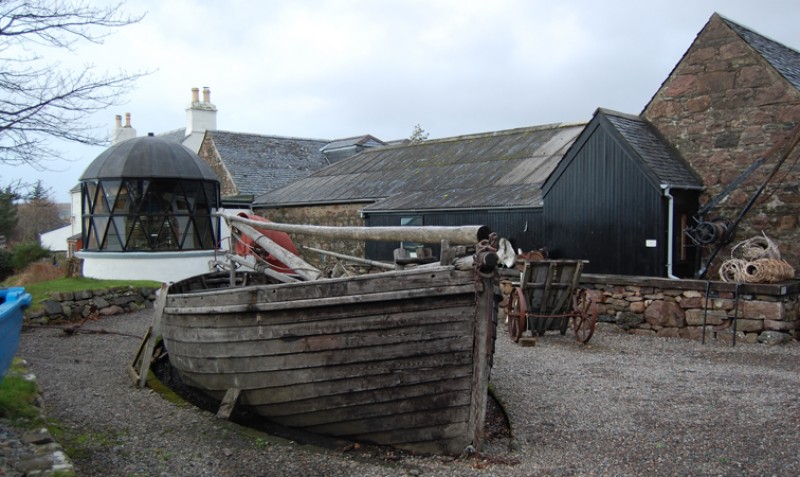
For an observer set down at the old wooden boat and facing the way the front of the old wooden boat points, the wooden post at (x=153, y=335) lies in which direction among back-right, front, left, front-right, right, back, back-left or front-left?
back

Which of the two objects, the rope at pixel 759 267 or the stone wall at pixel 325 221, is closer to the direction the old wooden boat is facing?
the rope

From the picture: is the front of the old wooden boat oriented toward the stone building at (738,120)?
no

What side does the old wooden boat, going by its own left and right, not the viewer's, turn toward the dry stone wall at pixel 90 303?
back

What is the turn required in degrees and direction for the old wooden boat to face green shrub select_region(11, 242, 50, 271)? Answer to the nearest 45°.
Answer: approximately 180°

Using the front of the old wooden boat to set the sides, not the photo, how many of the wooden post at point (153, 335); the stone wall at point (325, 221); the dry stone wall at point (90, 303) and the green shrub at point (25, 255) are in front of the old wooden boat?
0

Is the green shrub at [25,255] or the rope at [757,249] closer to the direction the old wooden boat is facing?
the rope

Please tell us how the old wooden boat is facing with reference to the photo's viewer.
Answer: facing the viewer and to the right of the viewer

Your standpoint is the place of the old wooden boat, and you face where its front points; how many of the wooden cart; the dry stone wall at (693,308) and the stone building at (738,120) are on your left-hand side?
3

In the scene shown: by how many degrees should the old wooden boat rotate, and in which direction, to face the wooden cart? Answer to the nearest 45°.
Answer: approximately 90° to its left

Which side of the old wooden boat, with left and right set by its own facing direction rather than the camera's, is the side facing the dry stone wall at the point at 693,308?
left

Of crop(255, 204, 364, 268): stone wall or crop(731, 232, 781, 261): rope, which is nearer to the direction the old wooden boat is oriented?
the rope

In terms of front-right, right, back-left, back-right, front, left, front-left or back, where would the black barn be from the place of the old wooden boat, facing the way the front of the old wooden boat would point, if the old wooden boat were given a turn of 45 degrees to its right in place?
back-left
